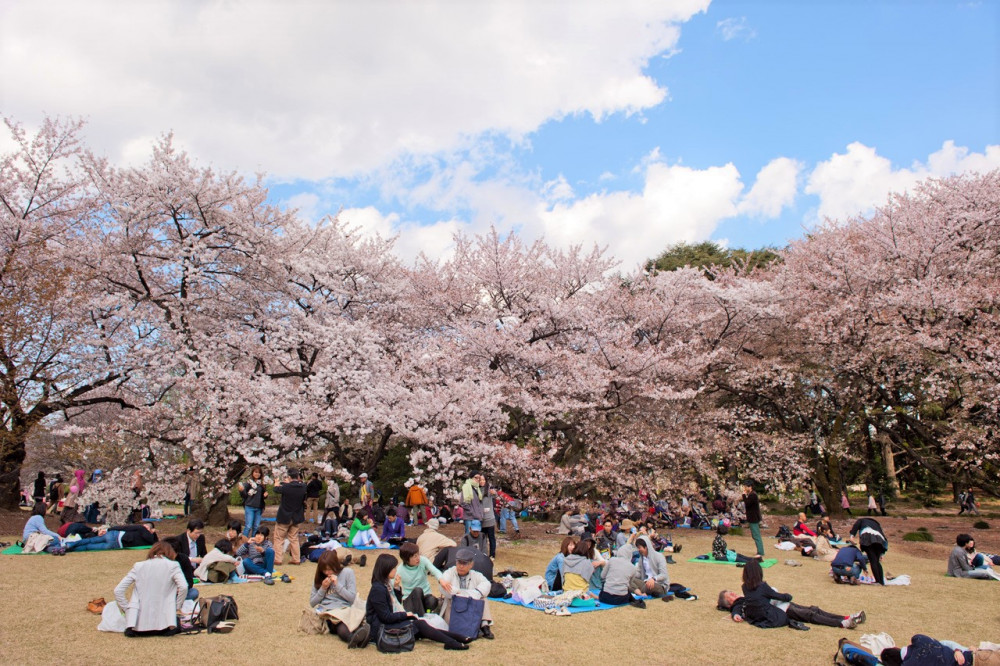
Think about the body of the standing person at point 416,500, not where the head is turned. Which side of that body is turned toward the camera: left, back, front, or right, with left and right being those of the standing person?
back

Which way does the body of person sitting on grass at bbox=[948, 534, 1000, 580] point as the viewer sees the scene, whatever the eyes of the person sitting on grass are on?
to the viewer's right

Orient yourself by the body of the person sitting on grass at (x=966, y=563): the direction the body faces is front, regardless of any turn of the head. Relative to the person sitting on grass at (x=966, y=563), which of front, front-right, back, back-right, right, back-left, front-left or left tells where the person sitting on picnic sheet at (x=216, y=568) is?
back-right

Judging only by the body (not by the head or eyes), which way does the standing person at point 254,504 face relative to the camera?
toward the camera

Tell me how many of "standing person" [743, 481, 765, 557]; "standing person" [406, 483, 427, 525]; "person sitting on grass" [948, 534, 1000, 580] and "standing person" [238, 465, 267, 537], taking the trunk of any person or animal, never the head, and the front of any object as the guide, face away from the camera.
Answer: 1

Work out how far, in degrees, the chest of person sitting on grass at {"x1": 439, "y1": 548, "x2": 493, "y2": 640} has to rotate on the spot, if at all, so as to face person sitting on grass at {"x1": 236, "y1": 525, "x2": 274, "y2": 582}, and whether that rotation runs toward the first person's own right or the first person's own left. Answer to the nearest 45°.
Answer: approximately 135° to the first person's own right

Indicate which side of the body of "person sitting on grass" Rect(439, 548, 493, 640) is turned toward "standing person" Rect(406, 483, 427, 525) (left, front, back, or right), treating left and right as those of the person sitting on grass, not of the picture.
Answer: back

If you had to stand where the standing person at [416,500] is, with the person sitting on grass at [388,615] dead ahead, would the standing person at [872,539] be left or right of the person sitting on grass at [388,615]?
left

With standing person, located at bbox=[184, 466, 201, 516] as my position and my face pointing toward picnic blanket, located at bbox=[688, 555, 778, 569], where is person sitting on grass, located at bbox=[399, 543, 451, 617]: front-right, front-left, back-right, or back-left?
front-right

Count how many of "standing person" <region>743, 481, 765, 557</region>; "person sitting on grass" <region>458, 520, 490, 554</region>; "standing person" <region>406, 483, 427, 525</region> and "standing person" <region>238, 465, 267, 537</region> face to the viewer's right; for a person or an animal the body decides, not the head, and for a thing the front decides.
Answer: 0

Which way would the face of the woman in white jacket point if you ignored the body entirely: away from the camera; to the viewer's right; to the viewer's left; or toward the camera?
away from the camera

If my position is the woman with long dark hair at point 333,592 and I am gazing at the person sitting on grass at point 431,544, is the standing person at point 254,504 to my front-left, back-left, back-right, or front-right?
front-left

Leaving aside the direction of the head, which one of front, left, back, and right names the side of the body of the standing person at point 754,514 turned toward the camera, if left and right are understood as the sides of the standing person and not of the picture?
left

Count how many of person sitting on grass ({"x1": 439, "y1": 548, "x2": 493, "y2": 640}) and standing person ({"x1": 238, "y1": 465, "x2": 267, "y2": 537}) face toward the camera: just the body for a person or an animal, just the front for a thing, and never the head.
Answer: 2

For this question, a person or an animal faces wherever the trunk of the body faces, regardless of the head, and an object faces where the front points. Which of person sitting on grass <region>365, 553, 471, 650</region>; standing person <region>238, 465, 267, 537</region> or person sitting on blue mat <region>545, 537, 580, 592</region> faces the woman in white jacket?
the standing person
